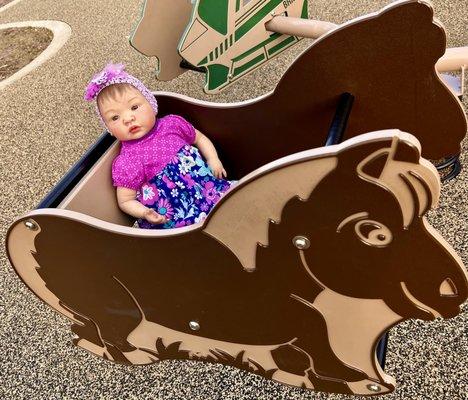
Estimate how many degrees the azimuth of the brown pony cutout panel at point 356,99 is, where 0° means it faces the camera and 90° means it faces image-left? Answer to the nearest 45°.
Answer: approximately 270°
